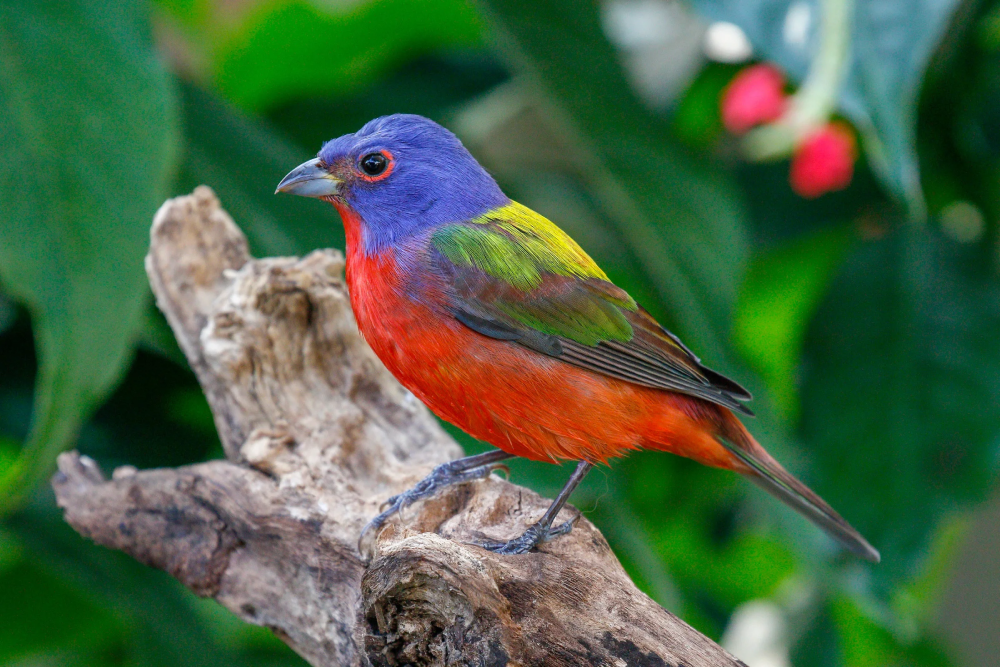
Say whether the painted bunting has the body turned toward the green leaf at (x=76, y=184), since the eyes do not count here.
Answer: yes

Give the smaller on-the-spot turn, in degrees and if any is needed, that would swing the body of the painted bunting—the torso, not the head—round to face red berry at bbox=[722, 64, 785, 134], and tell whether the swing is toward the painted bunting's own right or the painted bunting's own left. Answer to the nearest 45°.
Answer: approximately 90° to the painted bunting's own right

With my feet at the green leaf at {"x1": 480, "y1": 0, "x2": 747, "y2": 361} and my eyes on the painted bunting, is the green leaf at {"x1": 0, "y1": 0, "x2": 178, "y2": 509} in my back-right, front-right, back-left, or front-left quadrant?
front-right

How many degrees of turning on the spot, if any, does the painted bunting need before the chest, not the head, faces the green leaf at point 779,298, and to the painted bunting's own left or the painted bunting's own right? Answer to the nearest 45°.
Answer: approximately 90° to the painted bunting's own right

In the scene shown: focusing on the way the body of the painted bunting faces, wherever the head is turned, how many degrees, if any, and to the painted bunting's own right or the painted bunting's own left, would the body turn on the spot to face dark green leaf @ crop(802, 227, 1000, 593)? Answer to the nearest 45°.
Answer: approximately 135° to the painted bunting's own right

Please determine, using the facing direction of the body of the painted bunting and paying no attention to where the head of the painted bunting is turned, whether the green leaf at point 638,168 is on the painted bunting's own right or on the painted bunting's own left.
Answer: on the painted bunting's own right

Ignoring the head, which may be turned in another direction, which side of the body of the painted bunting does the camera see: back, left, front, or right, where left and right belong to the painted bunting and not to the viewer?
left

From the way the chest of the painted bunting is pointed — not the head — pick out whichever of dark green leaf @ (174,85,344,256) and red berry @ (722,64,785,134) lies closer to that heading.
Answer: the dark green leaf
